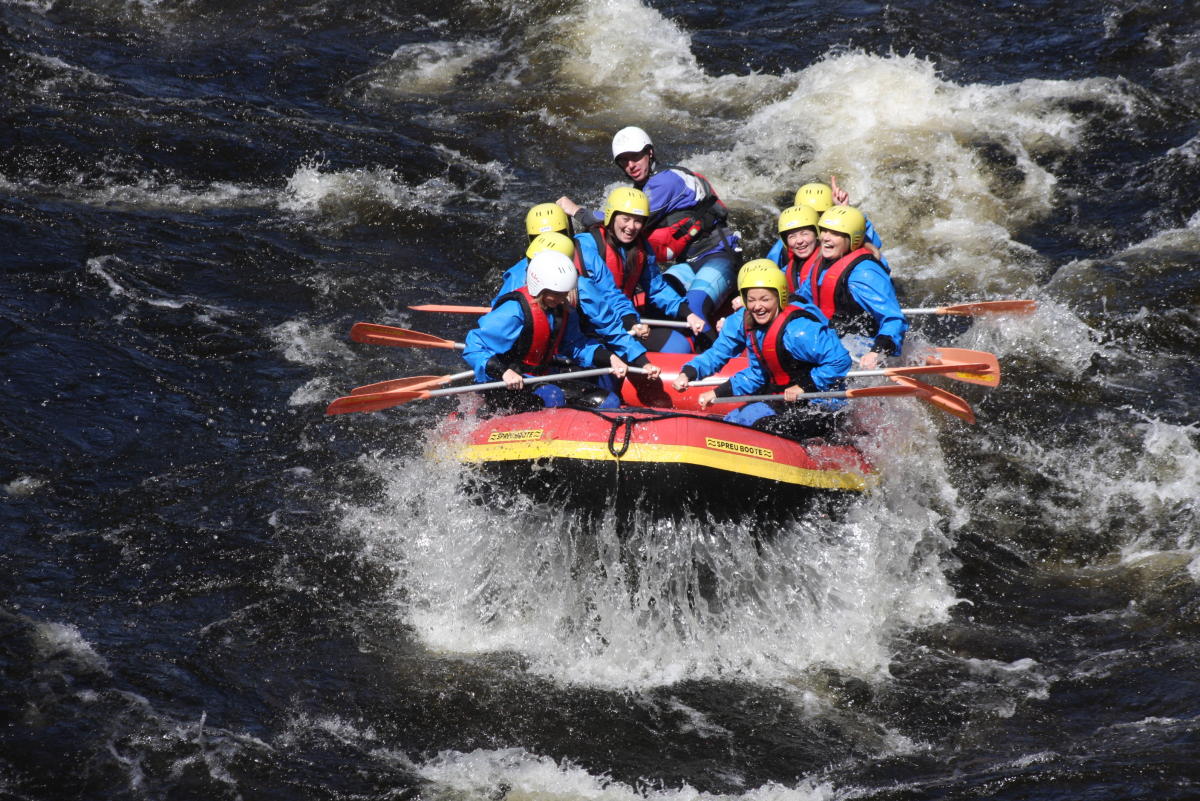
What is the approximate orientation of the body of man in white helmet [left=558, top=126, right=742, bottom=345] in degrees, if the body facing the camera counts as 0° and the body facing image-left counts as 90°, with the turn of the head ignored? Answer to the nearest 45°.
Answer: approximately 45°

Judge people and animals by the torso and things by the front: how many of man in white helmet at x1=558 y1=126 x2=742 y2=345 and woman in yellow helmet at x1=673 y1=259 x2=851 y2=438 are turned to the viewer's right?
0

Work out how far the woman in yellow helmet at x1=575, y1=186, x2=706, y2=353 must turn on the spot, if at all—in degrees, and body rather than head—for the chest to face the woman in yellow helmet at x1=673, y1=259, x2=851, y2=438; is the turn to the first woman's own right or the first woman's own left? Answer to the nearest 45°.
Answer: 0° — they already face them

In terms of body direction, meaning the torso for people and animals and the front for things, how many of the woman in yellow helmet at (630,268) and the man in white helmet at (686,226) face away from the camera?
0

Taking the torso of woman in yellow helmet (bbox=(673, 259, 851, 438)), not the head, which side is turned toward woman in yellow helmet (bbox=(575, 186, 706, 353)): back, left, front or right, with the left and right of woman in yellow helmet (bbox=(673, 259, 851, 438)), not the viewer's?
right
